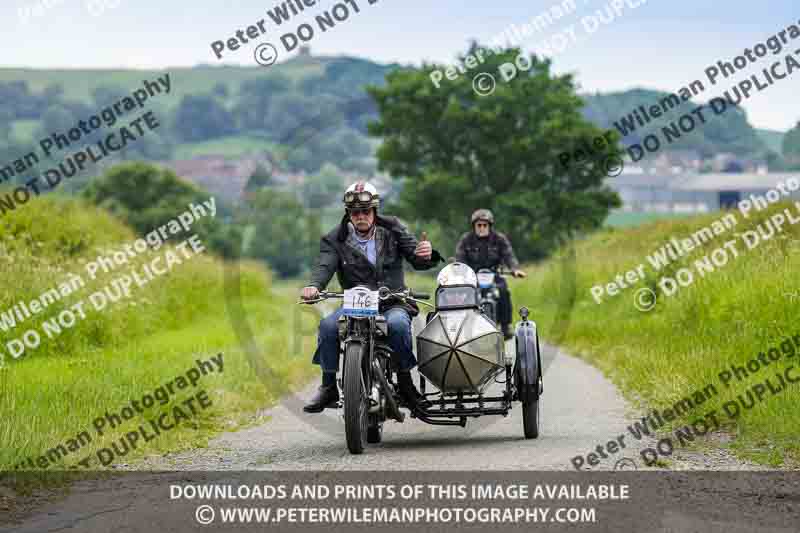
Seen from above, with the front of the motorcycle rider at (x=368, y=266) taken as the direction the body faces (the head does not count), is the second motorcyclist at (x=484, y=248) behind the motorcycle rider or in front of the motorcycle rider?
behind

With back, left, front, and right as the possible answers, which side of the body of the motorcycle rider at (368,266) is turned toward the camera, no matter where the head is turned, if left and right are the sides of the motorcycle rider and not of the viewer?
front

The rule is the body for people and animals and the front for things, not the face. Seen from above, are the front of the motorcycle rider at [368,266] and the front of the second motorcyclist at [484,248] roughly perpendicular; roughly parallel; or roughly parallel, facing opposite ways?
roughly parallel

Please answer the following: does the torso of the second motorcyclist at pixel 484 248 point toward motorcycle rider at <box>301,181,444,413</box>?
yes

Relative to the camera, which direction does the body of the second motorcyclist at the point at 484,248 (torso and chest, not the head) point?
toward the camera

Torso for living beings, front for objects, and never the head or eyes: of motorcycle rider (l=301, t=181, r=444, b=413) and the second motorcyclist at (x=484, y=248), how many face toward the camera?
2

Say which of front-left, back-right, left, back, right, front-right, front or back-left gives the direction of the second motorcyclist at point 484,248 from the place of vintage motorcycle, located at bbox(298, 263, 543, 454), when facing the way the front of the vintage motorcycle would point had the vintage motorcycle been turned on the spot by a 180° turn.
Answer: front
